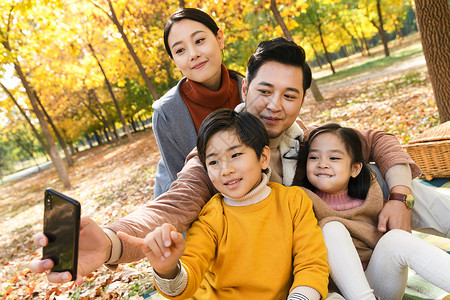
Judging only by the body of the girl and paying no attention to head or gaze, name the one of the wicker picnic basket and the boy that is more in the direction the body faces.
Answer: the boy

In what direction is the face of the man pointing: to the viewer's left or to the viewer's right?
to the viewer's left

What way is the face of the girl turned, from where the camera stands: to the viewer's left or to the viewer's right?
to the viewer's left

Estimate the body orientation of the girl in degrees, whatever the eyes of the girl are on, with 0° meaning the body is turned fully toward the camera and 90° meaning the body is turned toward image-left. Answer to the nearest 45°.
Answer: approximately 0°

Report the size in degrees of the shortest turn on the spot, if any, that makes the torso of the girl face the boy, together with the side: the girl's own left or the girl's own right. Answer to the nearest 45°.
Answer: approximately 45° to the girl's own right
